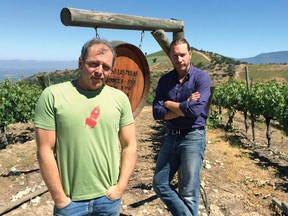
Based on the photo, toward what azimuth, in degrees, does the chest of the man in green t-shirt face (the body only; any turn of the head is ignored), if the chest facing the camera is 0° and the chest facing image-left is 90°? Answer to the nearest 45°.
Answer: approximately 0°

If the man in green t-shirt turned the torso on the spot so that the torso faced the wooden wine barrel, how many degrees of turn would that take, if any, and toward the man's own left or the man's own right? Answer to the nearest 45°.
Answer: approximately 180°

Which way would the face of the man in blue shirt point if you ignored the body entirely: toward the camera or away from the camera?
toward the camera

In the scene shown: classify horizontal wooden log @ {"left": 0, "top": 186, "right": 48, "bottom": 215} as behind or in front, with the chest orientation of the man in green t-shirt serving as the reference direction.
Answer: behind

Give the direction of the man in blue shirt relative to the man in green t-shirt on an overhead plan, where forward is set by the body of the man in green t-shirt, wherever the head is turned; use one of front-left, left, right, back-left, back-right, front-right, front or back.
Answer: back-left

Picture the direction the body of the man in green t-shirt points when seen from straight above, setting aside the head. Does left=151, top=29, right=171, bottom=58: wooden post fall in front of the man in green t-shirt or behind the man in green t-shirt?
behind

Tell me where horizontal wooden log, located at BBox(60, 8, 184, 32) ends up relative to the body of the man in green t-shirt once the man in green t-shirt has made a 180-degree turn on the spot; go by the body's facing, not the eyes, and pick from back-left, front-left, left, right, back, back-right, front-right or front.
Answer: front

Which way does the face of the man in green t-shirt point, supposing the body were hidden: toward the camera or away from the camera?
toward the camera
